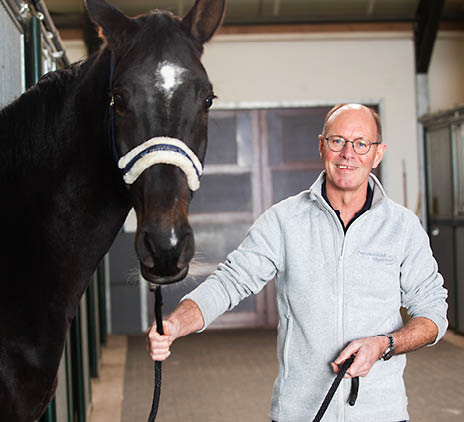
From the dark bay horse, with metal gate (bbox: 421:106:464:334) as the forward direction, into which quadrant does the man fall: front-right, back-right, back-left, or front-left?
front-right

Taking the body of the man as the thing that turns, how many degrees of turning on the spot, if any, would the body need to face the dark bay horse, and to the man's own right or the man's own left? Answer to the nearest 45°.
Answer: approximately 45° to the man's own right

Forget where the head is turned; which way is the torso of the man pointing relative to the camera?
toward the camera

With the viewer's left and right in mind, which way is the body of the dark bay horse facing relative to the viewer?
facing the viewer and to the right of the viewer

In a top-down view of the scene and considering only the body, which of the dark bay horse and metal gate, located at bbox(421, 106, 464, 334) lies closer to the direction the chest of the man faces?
the dark bay horse

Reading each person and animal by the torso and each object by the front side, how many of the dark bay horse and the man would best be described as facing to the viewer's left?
0

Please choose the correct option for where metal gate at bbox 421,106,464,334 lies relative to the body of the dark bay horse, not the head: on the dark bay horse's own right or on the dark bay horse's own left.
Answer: on the dark bay horse's own left

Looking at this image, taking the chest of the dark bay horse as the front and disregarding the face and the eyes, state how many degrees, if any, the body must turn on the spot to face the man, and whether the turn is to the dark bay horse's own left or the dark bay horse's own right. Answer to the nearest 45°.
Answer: approximately 45° to the dark bay horse's own left

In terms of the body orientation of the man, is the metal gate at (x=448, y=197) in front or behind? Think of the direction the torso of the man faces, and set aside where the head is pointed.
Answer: behind

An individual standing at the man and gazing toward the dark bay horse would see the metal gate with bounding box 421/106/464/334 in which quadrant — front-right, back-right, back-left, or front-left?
back-right
